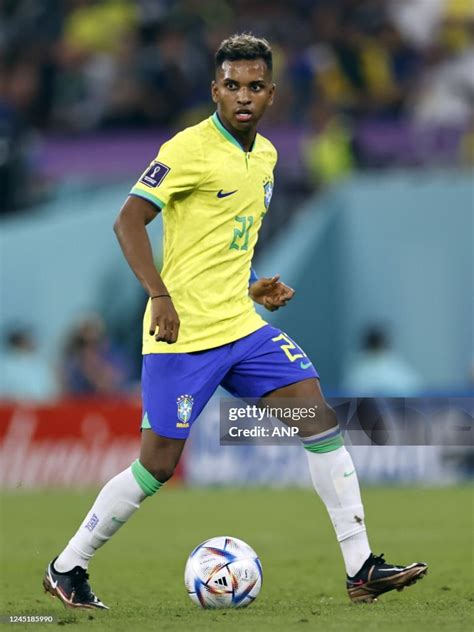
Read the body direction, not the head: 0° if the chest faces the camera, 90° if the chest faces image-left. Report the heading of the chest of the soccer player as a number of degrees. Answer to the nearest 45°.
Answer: approximately 315°
